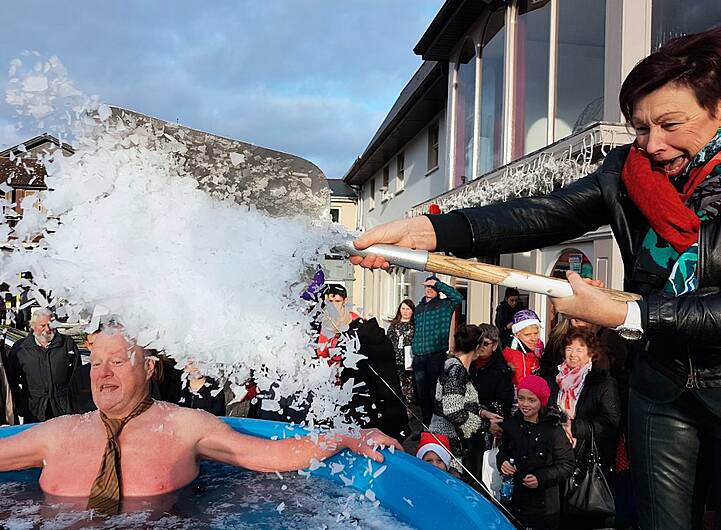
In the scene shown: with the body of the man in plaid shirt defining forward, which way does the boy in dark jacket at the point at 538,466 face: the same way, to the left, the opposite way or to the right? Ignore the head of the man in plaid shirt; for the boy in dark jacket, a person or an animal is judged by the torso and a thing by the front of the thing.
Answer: the same way

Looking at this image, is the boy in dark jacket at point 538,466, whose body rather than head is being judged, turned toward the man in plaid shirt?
no

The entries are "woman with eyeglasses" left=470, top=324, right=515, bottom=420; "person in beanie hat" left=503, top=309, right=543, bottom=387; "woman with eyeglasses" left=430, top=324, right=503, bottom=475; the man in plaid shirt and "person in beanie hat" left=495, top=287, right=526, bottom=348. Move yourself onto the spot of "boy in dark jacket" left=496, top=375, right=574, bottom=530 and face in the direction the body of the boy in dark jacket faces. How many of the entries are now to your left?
0

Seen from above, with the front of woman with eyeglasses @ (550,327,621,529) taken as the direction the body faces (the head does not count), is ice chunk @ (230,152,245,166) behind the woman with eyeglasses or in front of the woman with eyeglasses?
in front

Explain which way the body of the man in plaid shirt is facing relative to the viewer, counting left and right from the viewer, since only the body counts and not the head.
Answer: facing the viewer and to the left of the viewer

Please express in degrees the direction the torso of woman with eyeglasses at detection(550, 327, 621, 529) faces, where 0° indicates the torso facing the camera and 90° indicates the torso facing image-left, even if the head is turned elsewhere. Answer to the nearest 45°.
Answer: approximately 45°

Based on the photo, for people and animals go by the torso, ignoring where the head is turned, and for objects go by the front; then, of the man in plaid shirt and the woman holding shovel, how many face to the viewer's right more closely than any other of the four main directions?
0

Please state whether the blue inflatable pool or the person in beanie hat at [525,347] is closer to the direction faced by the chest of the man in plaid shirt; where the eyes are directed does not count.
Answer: the blue inflatable pool

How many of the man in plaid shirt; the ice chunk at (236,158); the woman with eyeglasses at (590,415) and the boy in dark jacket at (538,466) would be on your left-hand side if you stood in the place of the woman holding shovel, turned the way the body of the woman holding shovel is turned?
0

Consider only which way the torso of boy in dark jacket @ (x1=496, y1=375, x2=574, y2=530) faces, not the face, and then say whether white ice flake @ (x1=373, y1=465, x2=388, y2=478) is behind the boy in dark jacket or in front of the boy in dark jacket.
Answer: in front
